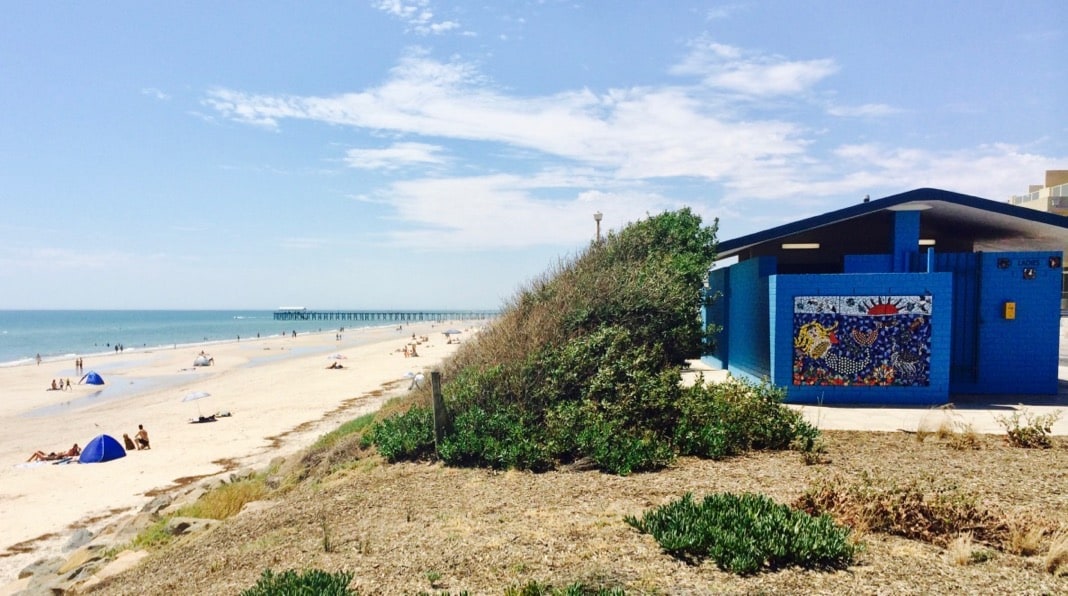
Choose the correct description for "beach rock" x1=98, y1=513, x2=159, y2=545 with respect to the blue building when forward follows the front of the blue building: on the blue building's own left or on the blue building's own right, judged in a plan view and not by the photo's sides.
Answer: on the blue building's own right

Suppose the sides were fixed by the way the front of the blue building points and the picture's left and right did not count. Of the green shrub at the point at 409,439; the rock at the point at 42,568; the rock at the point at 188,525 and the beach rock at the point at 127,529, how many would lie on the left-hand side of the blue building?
0

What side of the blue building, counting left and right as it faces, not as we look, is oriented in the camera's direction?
front

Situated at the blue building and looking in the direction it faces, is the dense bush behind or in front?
in front

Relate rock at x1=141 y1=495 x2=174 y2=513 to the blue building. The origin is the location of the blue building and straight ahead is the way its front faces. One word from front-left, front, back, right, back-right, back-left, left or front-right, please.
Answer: front-right

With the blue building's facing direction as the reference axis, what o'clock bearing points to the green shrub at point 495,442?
The green shrub is roughly at 1 o'clock from the blue building.

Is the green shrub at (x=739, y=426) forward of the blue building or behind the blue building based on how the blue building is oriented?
forward

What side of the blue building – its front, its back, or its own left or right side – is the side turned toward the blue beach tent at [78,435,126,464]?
right

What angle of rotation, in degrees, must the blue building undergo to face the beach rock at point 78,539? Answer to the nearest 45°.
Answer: approximately 45° to its right

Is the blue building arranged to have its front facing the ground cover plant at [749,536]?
yes

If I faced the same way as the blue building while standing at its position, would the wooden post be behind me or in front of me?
in front
